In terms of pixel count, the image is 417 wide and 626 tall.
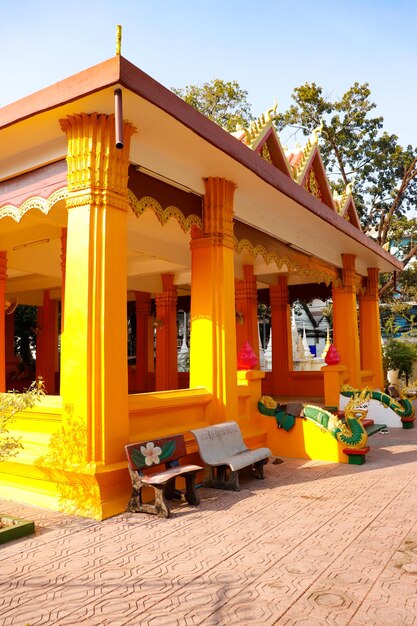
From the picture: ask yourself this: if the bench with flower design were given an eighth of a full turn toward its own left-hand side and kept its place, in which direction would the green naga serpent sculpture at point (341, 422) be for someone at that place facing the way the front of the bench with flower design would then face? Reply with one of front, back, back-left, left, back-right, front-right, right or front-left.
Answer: front-left

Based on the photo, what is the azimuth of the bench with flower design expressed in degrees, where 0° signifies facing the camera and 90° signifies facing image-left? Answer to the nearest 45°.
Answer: approximately 315°

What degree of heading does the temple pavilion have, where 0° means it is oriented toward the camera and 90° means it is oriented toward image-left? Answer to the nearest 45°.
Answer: approximately 315°

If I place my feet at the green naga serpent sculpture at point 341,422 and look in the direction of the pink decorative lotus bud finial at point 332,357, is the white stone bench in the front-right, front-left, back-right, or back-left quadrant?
back-left
